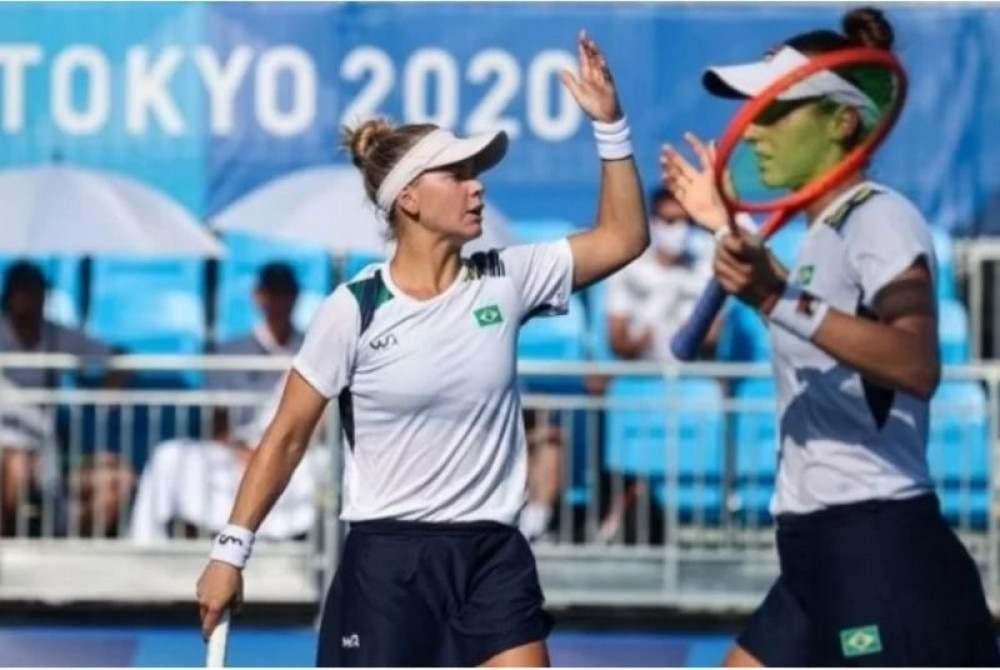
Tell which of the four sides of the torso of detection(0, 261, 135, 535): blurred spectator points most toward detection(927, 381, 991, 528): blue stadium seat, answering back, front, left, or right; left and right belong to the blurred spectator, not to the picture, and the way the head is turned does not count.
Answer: left

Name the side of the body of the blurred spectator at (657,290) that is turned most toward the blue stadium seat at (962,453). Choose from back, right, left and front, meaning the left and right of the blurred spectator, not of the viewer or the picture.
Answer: left

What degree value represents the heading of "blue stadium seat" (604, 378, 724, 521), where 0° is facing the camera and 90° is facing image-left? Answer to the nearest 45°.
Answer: approximately 0°

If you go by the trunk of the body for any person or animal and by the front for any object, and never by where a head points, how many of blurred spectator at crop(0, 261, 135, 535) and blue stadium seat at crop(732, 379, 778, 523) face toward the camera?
2

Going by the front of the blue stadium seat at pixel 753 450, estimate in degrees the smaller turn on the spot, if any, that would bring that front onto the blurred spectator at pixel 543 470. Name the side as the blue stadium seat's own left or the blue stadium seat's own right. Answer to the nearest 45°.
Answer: approximately 90° to the blue stadium seat's own right

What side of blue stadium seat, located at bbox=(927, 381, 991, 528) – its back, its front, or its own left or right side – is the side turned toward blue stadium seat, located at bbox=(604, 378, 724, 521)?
right

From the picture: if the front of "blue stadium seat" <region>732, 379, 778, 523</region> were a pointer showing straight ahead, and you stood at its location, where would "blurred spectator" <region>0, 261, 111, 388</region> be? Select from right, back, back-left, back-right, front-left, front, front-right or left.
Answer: right
